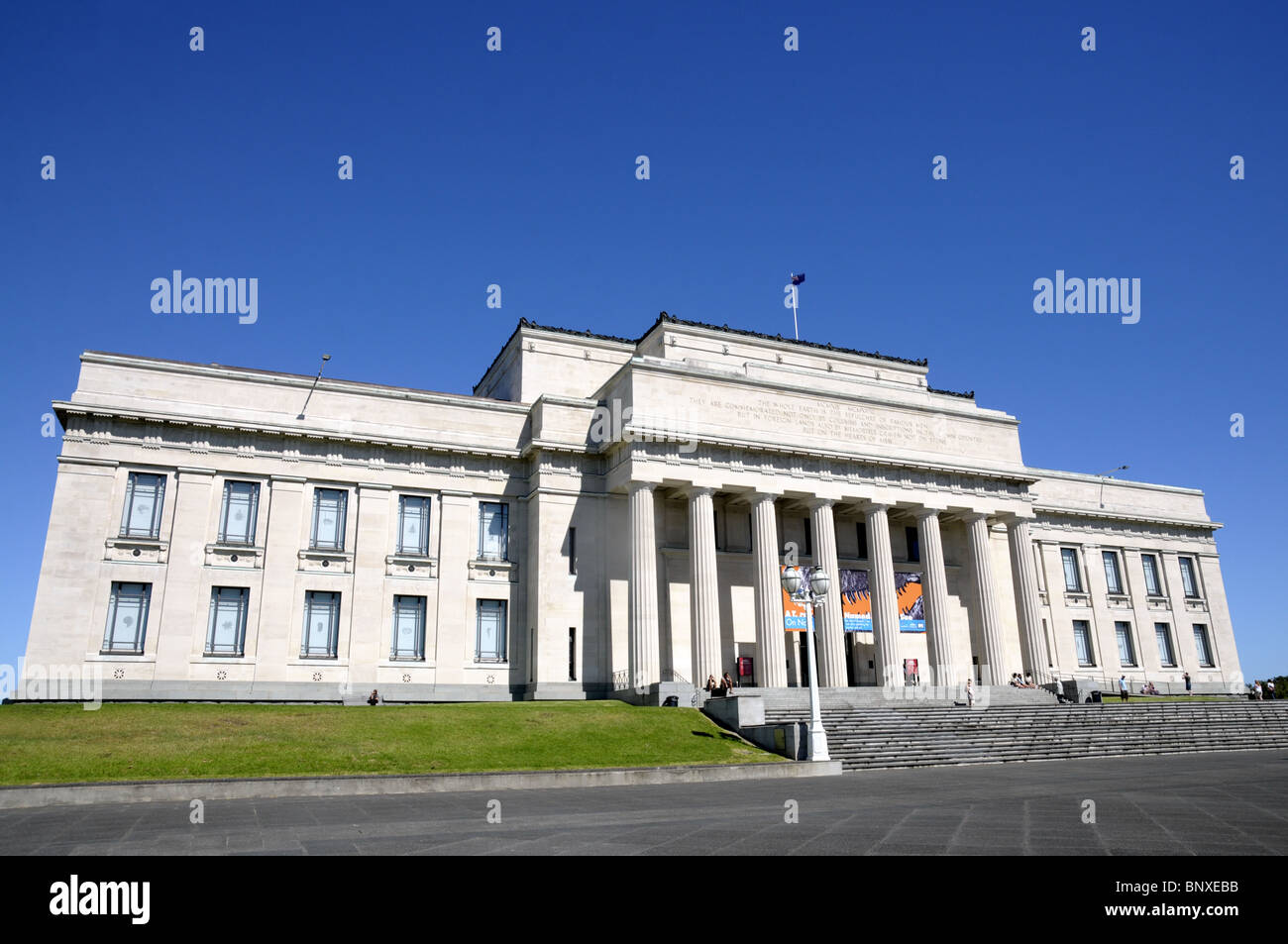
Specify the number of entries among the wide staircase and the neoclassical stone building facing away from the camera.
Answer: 0

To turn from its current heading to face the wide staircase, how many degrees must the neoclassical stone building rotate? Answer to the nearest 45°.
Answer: approximately 45° to its left

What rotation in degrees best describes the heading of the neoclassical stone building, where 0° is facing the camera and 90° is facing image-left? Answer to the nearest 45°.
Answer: approximately 315°

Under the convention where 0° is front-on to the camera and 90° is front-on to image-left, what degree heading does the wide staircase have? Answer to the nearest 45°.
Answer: approximately 315°
